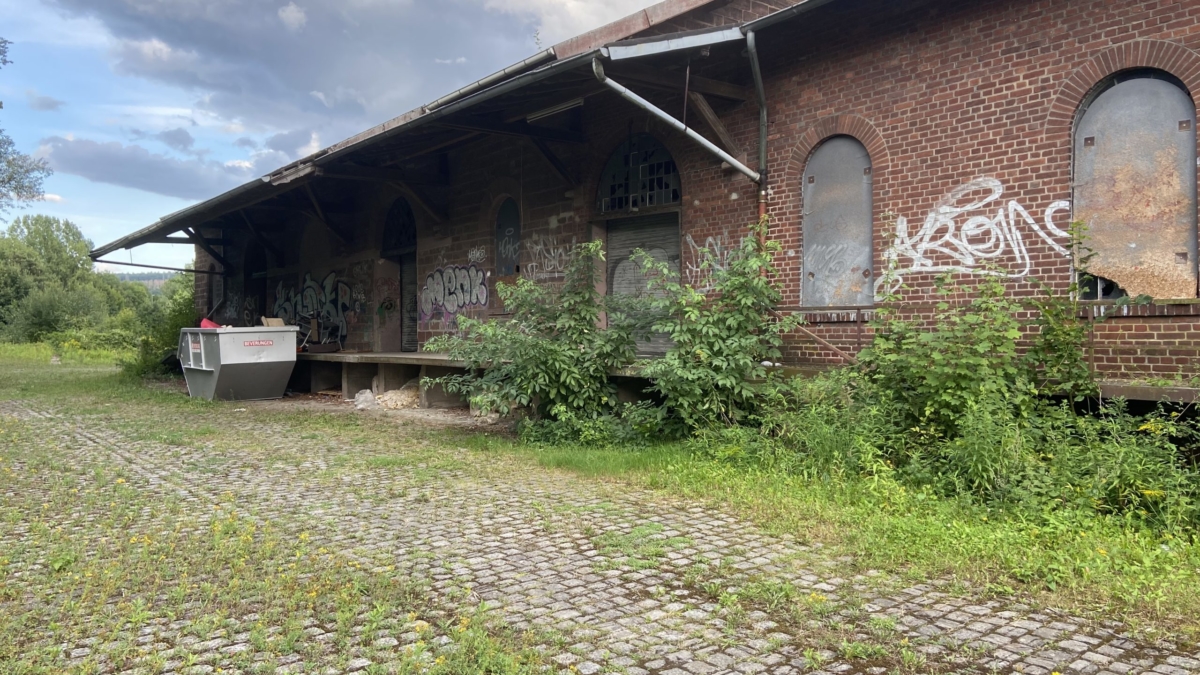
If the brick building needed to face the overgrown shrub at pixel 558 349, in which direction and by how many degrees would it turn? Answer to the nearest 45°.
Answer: approximately 45° to its right

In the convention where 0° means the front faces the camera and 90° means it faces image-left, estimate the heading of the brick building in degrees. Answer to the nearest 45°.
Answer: approximately 45°

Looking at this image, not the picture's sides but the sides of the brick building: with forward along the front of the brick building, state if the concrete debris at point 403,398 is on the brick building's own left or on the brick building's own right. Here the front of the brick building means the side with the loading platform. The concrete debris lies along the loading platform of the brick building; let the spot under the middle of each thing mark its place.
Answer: on the brick building's own right

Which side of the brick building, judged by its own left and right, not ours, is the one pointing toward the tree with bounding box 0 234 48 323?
right

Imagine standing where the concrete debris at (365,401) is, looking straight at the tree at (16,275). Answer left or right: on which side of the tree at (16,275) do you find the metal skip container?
left

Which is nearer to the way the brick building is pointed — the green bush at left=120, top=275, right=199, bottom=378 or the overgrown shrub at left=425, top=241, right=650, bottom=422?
the overgrown shrub
